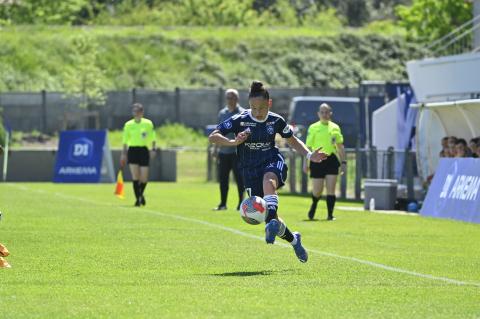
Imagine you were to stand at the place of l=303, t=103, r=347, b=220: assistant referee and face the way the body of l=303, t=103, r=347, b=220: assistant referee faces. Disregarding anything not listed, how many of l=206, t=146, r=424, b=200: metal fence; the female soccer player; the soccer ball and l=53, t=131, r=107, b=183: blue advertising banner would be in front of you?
2

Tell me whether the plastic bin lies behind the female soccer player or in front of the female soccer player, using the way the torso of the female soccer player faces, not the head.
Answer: behind

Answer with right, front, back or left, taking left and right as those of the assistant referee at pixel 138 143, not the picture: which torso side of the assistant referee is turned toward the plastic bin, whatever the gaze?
left

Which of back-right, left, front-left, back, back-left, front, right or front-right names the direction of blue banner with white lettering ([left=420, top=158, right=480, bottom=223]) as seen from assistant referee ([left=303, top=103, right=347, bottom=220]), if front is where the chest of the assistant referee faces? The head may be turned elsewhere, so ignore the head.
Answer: left

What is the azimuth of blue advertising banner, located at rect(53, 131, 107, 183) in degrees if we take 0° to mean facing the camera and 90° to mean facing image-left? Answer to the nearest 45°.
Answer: approximately 0°

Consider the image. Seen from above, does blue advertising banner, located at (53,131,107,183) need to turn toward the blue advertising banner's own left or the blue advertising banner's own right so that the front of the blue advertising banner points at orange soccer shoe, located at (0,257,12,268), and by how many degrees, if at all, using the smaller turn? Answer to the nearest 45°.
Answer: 0° — it already faces it

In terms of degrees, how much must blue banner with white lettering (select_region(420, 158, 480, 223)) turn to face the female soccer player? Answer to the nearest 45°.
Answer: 0° — it already faces them

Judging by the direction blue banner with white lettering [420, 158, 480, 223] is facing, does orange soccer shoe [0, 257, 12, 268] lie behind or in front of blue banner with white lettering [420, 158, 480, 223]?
in front
